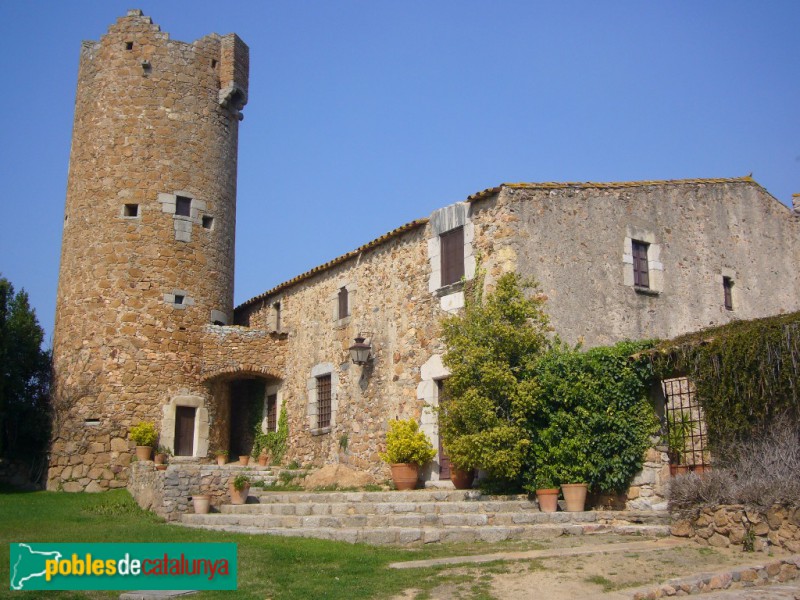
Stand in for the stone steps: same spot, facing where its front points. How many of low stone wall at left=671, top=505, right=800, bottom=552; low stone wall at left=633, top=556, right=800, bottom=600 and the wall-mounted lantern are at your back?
1

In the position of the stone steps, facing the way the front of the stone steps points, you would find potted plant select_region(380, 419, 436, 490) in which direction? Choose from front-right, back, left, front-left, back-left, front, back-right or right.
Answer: back

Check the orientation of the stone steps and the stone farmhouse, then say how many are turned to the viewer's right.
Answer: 0

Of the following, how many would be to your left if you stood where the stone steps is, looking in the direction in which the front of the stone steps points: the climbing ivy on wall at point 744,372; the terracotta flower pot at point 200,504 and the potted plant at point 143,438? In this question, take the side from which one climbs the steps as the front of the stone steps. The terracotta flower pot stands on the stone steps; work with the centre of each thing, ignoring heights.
1

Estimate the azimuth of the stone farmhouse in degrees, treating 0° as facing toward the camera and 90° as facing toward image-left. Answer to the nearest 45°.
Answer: approximately 45°

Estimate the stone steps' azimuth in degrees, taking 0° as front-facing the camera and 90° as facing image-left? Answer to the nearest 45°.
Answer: approximately 0°
